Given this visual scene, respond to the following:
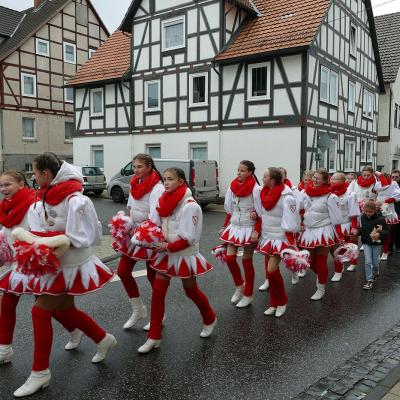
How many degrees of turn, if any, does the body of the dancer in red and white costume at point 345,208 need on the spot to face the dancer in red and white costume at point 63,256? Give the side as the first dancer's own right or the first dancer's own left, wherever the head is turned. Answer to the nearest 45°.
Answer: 0° — they already face them

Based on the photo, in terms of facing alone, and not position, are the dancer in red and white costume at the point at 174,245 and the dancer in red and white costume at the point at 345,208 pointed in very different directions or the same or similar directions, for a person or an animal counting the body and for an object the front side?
same or similar directions

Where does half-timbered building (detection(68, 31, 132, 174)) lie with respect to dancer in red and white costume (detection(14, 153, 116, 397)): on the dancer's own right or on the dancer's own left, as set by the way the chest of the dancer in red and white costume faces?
on the dancer's own right

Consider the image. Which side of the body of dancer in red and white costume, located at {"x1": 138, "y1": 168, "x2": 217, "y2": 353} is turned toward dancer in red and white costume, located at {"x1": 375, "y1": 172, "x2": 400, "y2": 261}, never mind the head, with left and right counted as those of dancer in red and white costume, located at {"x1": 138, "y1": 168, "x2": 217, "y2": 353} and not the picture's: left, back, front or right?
back

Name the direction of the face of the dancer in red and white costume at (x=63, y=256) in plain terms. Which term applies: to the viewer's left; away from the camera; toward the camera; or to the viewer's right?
to the viewer's left

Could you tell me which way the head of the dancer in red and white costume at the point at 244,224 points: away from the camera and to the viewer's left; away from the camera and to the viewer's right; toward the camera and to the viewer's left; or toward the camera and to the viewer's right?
toward the camera and to the viewer's left

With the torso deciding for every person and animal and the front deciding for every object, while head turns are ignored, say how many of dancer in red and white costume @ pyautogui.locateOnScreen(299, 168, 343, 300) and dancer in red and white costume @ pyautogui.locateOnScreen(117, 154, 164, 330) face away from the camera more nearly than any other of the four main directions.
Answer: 0

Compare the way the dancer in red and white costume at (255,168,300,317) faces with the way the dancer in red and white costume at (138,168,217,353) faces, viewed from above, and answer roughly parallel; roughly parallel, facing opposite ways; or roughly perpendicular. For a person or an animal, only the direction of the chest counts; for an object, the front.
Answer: roughly parallel

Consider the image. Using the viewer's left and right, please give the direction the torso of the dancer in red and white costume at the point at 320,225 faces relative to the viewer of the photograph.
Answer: facing the viewer and to the left of the viewer

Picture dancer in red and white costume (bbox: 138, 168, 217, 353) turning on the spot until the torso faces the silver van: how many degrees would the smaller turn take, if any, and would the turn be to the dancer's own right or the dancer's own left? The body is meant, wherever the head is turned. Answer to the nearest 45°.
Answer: approximately 135° to the dancer's own right

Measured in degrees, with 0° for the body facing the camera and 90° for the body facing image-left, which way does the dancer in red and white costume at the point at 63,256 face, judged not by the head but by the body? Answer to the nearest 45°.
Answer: approximately 90°

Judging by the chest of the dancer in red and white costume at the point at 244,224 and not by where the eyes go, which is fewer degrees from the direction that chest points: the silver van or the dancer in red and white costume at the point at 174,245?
the dancer in red and white costume

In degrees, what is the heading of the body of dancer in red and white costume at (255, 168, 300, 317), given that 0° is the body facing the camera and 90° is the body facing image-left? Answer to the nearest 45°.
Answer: approximately 45°

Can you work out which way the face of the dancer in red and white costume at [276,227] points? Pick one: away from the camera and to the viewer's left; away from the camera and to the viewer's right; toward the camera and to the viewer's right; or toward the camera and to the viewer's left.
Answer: toward the camera and to the viewer's left

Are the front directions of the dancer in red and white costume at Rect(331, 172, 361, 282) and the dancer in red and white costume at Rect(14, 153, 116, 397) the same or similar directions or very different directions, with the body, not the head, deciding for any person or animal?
same or similar directions

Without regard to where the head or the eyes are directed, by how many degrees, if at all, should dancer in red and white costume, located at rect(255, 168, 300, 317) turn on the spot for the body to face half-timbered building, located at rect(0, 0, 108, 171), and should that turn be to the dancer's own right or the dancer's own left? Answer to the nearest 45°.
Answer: approximately 90° to the dancer's own right

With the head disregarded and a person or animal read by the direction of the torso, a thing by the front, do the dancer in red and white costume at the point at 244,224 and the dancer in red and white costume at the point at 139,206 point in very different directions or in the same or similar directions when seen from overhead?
same or similar directions

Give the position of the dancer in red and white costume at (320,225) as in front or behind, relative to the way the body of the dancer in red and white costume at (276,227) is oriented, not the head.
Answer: behind

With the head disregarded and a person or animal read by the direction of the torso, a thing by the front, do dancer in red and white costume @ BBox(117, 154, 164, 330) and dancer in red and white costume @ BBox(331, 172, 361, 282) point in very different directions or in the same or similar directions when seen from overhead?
same or similar directions

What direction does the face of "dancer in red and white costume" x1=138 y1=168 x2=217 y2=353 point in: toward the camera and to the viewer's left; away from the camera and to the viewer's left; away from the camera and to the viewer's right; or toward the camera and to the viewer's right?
toward the camera and to the viewer's left

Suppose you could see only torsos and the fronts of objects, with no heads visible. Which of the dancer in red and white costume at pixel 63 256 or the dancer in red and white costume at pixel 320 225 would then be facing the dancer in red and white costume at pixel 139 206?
the dancer in red and white costume at pixel 320 225
